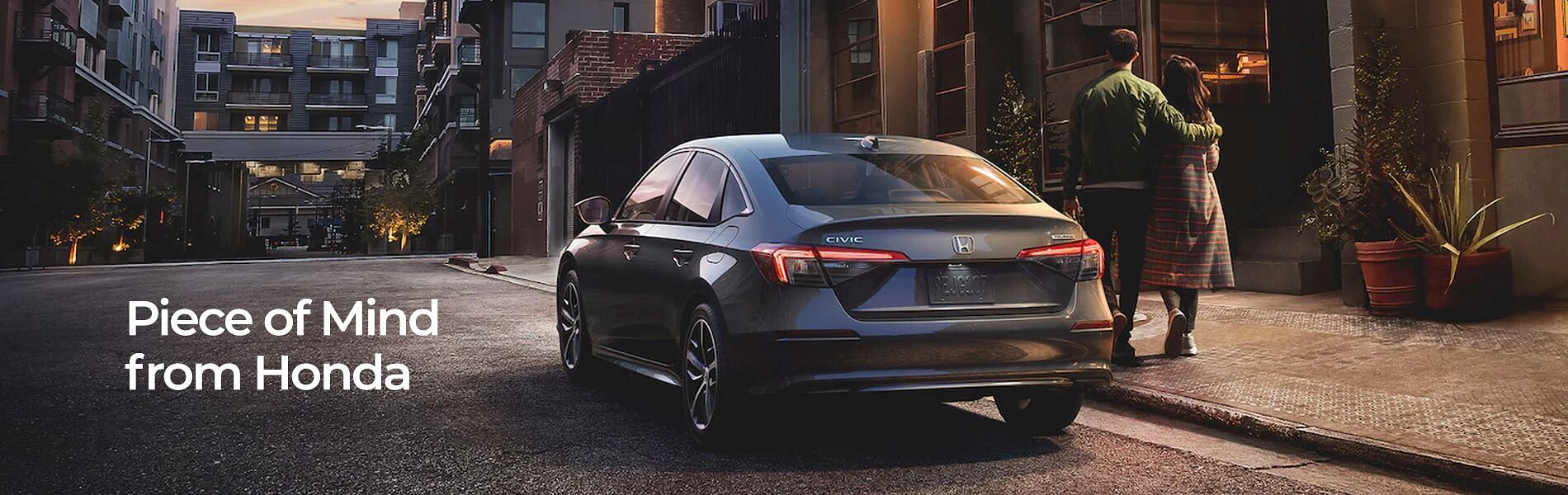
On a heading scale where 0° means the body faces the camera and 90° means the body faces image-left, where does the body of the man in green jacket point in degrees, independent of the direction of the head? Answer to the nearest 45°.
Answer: approximately 180°

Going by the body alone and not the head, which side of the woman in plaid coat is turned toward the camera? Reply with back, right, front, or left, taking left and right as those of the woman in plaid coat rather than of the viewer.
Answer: back

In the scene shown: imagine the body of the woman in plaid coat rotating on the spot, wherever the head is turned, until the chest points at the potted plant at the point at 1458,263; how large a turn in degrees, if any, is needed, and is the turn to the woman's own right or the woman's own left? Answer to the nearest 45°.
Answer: approximately 45° to the woman's own right

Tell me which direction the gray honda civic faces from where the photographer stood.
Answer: facing away from the viewer and to the left of the viewer

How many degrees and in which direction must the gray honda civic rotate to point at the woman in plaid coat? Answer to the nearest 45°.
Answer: approximately 90° to its right

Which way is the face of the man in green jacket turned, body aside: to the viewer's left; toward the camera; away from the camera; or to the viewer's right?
away from the camera

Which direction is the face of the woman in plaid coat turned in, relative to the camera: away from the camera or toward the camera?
away from the camera

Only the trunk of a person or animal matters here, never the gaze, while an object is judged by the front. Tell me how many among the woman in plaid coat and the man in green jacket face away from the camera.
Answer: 2
